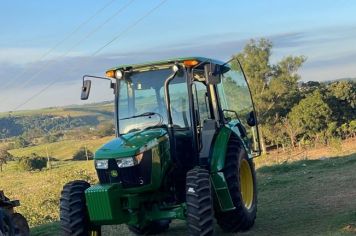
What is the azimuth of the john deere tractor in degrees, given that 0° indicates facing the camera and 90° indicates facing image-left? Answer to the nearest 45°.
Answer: approximately 45°
